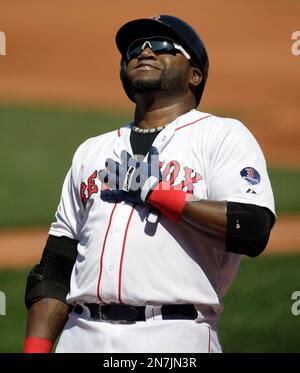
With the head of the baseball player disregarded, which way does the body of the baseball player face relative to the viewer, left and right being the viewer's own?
facing the viewer and to the left of the viewer

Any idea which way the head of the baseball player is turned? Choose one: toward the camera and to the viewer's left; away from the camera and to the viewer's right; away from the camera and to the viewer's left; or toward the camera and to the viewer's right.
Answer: toward the camera and to the viewer's left
